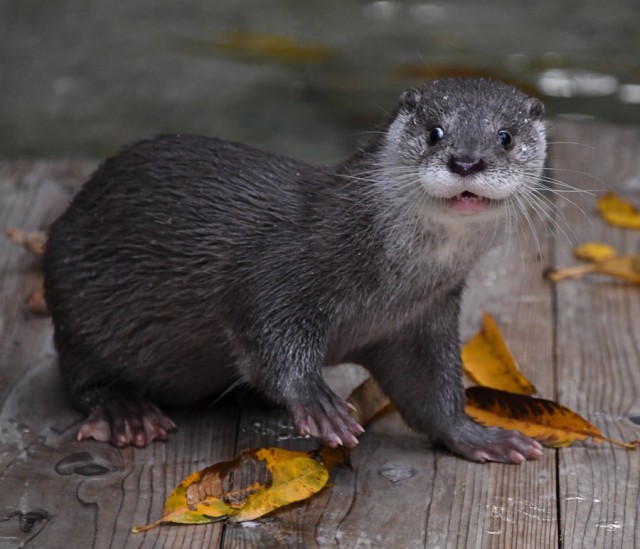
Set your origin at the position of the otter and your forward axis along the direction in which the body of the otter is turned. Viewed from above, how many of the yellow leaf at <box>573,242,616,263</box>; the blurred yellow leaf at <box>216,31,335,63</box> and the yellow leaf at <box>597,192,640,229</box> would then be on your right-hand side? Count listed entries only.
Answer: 0

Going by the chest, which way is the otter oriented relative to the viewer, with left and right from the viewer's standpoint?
facing the viewer and to the right of the viewer

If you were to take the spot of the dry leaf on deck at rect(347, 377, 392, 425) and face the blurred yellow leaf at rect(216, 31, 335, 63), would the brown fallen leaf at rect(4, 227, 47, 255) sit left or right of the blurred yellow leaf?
left

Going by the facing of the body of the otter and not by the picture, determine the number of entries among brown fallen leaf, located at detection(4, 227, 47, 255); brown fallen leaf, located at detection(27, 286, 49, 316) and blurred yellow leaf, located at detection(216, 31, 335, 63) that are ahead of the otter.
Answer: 0

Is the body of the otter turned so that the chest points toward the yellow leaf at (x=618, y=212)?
no

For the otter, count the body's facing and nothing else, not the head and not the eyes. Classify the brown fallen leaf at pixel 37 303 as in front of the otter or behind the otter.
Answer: behind

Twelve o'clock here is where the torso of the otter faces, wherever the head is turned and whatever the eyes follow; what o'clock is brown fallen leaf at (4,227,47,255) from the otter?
The brown fallen leaf is roughly at 6 o'clock from the otter.

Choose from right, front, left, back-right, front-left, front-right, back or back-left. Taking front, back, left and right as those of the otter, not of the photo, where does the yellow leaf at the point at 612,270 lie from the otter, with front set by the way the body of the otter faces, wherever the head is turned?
left

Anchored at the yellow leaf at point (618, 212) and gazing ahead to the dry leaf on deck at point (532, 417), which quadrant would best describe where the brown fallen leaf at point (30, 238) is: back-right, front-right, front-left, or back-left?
front-right

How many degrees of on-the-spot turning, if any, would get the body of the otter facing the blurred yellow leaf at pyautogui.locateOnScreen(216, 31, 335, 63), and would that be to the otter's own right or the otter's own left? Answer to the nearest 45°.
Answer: approximately 135° to the otter's own left
